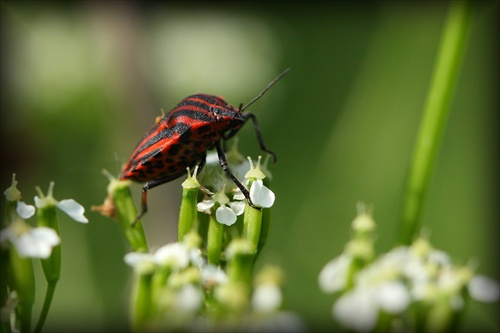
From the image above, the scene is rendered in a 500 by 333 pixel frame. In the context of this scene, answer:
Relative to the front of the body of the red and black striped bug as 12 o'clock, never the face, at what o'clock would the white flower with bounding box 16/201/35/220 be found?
The white flower is roughly at 5 o'clock from the red and black striped bug.

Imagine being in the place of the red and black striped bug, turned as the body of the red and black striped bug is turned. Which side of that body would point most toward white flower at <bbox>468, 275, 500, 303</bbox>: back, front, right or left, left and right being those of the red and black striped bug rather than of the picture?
front

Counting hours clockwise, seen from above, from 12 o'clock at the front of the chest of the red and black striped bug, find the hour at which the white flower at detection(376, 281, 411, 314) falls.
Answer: The white flower is roughly at 1 o'clock from the red and black striped bug.

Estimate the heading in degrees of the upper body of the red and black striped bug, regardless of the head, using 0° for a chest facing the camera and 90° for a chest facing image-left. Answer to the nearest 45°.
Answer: approximately 270°
